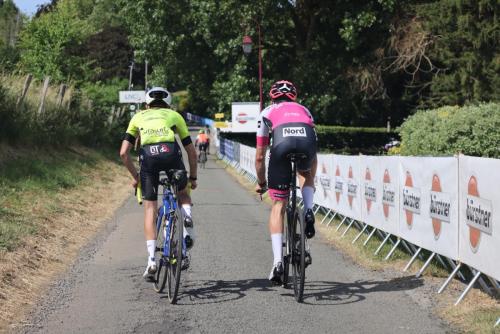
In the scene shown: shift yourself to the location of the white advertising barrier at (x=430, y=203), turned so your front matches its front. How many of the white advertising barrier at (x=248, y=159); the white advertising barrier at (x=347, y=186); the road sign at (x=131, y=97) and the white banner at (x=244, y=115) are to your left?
0

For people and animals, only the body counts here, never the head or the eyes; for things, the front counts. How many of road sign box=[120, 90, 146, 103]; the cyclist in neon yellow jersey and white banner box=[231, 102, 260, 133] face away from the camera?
1

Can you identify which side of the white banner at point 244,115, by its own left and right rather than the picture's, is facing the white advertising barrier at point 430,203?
front

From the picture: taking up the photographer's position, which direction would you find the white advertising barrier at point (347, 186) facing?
facing the viewer and to the left of the viewer

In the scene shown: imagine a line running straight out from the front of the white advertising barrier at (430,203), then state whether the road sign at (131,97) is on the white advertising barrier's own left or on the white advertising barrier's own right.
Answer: on the white advertising barrier's own right

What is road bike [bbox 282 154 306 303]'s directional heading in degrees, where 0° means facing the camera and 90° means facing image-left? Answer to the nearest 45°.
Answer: approximately 180°

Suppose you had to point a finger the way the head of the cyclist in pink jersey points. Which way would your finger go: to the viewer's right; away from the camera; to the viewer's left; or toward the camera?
away from the camera

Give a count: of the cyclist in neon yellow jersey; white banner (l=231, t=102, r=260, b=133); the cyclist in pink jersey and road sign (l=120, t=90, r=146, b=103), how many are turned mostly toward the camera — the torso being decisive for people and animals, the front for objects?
2

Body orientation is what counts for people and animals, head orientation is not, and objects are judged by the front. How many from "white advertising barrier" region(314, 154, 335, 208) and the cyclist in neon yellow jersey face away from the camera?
1

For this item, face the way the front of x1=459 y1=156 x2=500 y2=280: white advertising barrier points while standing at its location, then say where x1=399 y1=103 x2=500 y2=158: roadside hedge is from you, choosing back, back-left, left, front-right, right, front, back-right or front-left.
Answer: back-right

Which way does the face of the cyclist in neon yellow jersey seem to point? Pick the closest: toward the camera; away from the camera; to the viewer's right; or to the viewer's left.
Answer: away from the camera

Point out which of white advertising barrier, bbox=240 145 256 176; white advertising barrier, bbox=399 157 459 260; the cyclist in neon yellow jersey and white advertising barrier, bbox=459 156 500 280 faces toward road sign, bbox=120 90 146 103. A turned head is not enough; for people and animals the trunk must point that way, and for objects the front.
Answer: the cyclist in neon yellow jersey

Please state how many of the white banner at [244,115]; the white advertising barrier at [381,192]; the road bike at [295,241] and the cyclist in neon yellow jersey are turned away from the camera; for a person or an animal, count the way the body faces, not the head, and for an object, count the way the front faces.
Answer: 2

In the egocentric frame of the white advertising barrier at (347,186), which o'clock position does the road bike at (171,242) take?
The road bike is roughly at 11 o'clock from the white advertising barrier.

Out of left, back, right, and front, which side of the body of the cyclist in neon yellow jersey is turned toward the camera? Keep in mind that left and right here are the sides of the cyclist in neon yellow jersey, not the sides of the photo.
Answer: back

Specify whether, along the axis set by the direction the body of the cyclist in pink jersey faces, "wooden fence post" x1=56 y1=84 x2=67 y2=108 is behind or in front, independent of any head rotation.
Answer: in front

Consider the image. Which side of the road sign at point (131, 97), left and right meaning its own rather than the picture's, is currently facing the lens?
front

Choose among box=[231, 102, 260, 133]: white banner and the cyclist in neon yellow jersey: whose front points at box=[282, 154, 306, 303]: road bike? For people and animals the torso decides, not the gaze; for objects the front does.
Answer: the white banner

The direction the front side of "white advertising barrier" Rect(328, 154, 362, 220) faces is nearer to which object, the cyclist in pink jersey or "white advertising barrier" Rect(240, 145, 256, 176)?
the cyclist in pink jersey

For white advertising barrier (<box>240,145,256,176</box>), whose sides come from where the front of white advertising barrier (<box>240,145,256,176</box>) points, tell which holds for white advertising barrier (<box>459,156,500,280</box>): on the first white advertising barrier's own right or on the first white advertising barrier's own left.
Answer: on the first white advertising barrier's own left
